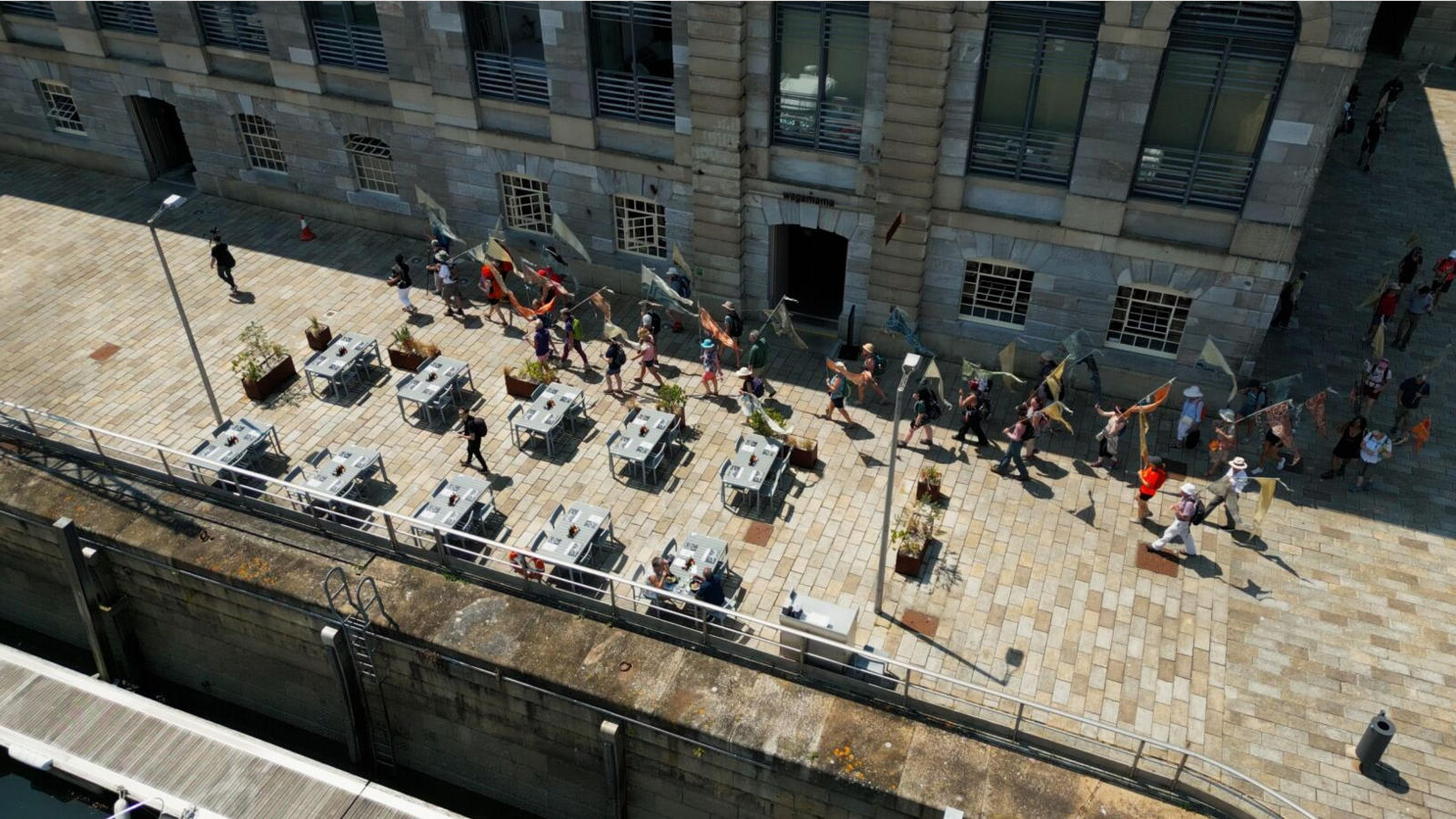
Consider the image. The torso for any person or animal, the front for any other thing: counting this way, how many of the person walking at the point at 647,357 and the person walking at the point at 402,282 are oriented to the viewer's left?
2

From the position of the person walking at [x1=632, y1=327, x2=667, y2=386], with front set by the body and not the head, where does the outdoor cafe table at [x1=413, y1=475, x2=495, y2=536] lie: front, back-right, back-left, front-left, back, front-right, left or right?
front-left

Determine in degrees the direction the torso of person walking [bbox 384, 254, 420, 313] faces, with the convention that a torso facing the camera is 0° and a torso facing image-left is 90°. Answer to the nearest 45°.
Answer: approximately 90°

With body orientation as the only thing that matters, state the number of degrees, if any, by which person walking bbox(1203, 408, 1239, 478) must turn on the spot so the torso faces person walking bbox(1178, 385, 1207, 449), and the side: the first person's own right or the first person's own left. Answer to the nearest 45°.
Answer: approximately 45° to the first person's own right

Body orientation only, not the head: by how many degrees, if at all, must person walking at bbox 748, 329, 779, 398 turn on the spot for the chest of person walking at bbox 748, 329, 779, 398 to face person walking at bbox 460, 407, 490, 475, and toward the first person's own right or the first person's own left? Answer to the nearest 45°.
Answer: approximately 45° to the first person's own left

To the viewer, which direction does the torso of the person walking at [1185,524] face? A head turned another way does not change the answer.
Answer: to the viewer's left

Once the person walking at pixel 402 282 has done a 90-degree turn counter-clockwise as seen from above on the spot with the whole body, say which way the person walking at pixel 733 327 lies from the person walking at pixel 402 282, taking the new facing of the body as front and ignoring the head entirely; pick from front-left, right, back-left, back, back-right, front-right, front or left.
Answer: front-left

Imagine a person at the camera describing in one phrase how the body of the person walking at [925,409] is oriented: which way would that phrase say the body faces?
to the viewer's left

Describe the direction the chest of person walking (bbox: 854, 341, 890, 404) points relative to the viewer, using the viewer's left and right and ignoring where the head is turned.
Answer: facing to the left of the viewer

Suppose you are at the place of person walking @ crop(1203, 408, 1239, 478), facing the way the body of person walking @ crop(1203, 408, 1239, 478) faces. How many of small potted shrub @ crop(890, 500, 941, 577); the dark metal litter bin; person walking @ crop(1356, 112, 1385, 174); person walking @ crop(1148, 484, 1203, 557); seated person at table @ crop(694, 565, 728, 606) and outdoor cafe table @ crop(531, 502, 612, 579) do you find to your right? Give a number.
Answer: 1

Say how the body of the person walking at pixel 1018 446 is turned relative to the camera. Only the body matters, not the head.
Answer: to the viewer's left

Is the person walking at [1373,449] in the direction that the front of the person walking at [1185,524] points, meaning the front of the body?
no

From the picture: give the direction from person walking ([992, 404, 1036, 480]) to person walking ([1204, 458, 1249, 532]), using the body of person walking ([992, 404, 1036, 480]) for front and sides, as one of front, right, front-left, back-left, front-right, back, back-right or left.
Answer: back

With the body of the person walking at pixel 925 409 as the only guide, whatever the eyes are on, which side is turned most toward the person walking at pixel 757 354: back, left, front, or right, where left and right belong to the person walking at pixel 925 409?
front

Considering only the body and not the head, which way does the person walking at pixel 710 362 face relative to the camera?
to the viewer's left

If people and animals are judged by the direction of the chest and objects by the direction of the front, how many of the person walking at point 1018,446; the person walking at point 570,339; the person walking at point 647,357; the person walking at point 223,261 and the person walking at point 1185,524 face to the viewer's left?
5

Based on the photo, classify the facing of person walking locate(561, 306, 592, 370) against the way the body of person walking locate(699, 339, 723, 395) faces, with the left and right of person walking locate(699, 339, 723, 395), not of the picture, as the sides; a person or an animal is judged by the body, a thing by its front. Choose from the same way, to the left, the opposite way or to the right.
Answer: the same way

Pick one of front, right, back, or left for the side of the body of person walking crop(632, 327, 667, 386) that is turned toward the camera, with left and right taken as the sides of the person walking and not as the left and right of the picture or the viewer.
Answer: left

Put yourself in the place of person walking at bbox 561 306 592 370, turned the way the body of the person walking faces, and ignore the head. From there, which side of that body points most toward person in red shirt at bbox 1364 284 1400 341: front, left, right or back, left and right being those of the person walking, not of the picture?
back

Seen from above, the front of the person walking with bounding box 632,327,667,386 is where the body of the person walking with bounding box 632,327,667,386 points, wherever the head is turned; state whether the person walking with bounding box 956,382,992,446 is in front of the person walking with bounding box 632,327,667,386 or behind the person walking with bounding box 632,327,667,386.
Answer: behind

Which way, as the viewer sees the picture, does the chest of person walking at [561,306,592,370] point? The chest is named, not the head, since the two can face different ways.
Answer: to the viewer's left

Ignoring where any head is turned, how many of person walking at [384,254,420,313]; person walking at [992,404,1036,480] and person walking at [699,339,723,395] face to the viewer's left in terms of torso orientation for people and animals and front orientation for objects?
3

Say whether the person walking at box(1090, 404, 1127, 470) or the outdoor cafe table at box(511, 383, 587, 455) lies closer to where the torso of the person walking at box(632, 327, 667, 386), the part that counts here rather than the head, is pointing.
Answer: the outdoor cafe table

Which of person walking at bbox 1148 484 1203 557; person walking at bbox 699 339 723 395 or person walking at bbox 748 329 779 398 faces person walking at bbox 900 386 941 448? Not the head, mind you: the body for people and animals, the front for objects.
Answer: person walking at bbox 1148 484 1203 557
